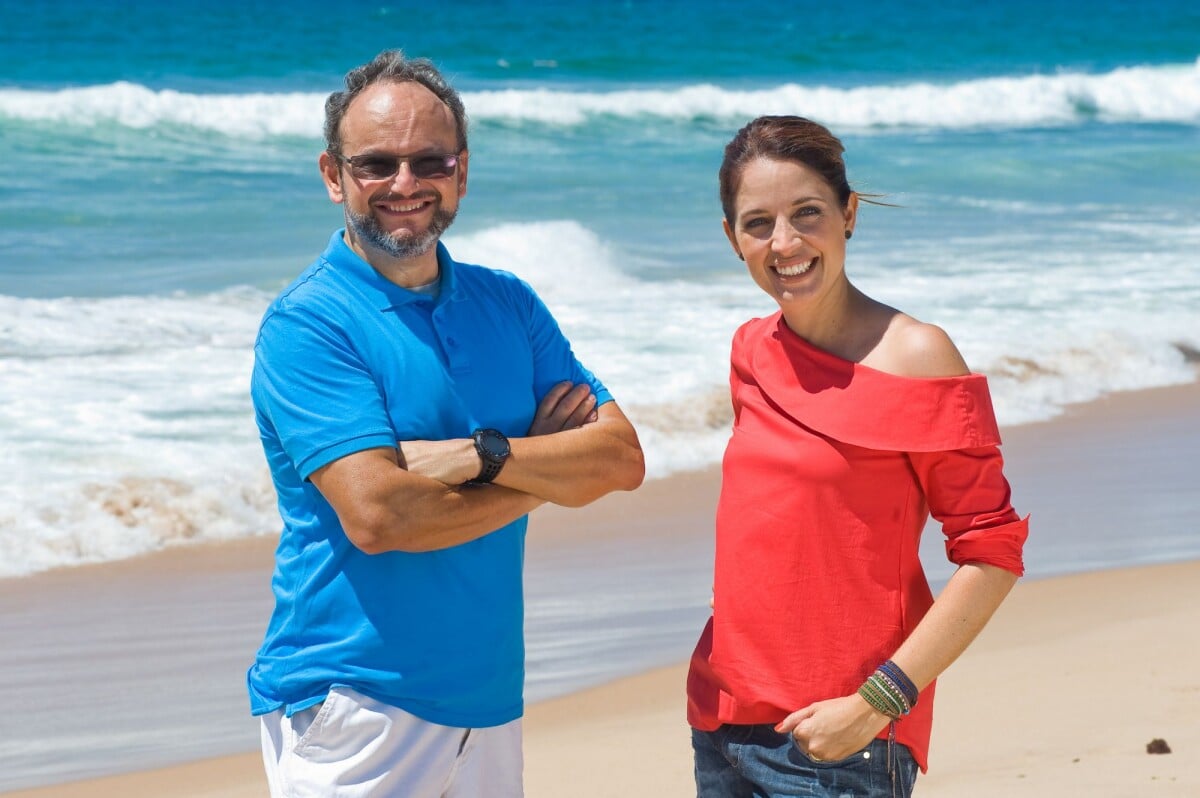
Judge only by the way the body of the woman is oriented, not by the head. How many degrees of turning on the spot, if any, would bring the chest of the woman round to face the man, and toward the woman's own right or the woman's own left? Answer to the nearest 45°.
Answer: approximately 45° to the woman's own right

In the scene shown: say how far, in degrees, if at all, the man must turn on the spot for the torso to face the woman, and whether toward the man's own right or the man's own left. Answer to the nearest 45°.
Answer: approximately 45° to the man's own left

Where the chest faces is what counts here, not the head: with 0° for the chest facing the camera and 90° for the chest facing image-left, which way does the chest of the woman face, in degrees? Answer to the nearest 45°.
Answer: approximately 45°
